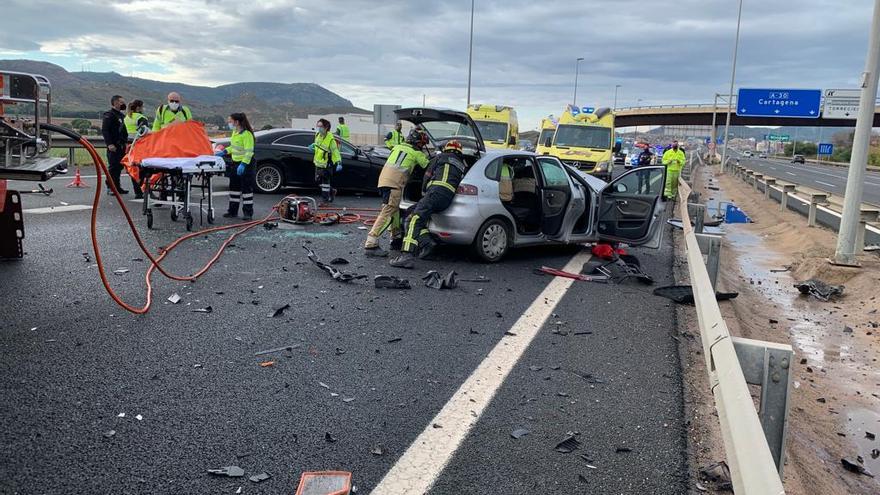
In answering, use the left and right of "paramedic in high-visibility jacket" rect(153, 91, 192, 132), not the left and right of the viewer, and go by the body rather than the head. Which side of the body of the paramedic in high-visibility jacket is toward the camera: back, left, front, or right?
front

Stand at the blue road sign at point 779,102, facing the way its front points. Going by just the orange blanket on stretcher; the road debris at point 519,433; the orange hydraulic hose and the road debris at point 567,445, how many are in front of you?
4

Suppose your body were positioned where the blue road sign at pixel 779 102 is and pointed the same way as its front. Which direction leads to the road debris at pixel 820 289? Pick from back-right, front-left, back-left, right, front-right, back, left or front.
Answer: front

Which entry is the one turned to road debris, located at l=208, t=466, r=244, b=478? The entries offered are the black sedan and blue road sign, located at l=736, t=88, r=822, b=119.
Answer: the blue road sign

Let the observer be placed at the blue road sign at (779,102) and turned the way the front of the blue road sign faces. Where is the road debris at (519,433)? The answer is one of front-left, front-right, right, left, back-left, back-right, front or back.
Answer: front

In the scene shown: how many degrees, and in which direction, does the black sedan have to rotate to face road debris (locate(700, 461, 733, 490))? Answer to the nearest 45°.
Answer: approximately 90° to its right

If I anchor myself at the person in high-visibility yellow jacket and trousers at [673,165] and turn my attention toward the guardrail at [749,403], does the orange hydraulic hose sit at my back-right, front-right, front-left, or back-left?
front-right

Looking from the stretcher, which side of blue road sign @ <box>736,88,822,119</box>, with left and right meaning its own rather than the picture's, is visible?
front

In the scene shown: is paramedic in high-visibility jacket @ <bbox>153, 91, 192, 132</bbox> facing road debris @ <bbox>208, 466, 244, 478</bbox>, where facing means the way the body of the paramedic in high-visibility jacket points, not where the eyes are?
yes

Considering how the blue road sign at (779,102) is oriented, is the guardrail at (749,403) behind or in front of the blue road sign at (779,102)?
in front

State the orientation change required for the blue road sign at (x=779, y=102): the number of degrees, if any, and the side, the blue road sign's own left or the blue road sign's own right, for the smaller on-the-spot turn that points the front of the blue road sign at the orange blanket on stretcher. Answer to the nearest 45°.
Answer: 0° — it already faces it

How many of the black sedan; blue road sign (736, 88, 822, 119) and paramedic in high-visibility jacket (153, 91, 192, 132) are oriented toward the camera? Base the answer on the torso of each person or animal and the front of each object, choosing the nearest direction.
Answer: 2

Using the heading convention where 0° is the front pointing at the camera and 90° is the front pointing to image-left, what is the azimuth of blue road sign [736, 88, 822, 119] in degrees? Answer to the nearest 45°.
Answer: approximately 0°

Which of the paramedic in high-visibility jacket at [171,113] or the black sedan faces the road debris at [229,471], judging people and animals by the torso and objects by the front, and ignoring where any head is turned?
the paramedic in high-visibility jacket

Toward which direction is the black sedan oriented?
to the viewer's right

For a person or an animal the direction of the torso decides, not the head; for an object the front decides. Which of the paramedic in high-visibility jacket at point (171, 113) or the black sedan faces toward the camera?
the paramedic in high-visibility jacket

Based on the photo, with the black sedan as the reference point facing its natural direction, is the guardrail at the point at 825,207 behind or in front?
in front

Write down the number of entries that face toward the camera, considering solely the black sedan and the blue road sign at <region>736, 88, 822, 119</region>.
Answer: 1
